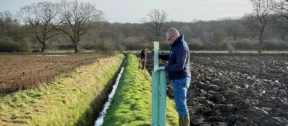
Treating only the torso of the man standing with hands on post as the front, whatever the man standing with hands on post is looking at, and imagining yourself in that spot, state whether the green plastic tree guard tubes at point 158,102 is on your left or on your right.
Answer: on your left

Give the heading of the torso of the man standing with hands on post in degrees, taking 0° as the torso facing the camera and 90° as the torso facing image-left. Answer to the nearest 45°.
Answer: approximately 90°
